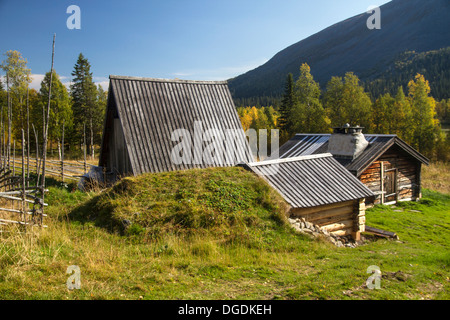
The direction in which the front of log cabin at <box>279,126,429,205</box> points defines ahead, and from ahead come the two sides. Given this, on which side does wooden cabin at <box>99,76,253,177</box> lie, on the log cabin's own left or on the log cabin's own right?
on the log cabin's own right

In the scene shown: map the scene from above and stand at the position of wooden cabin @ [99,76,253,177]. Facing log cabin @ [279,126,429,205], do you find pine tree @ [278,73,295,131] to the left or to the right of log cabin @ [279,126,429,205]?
left

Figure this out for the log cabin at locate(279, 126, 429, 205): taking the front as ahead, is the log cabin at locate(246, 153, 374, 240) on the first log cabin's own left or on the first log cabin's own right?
on the first log cabin's own right

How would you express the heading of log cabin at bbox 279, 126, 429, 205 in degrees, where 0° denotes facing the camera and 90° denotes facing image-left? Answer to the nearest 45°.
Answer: approximately 315°

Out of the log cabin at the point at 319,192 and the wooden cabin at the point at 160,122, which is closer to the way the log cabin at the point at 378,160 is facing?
the log cabin

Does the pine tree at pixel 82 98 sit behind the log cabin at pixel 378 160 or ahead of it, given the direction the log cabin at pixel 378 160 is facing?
behind

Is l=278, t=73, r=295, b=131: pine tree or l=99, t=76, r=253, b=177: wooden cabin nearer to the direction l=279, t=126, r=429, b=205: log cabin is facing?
the wooden cabin

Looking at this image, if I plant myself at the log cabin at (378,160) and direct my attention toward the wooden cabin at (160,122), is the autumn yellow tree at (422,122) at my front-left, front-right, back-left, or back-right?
back-right

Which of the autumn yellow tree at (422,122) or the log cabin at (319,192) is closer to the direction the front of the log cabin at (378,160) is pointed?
the log cabin

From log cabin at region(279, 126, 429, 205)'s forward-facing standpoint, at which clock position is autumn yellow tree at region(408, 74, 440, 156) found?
The autumn yellow tree is roughly at 8 o'clock from the log cabin.
